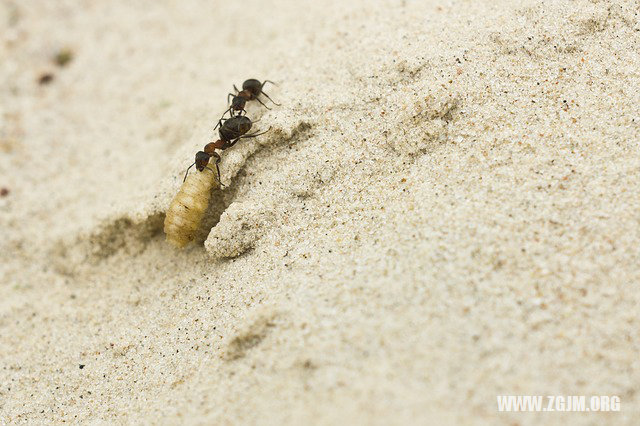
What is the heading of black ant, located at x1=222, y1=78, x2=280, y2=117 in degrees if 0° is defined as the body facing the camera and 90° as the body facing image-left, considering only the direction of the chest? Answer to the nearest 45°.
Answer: approximately 45°

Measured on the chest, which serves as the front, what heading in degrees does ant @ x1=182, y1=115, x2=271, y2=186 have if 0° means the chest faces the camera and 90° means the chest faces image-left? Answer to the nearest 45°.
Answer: approximately 45°
